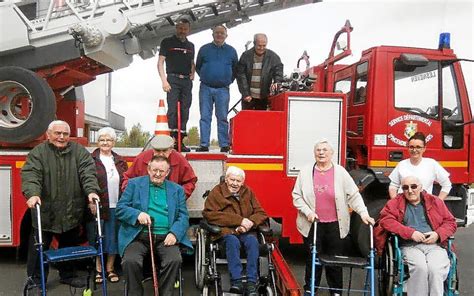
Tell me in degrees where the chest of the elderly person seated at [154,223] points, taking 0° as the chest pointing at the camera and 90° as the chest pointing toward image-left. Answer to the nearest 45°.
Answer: approximately 0°

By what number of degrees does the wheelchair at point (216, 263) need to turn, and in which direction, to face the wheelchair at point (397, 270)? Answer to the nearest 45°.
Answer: approximately 90° to its left

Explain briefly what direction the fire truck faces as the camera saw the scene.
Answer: facing to the right of the viewer

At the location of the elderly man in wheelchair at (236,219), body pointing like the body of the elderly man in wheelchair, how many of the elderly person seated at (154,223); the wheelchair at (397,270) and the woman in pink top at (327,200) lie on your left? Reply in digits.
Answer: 2

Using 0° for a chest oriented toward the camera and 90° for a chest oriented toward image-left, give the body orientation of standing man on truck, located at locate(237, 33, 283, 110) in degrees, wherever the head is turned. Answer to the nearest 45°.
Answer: approximately 0°
